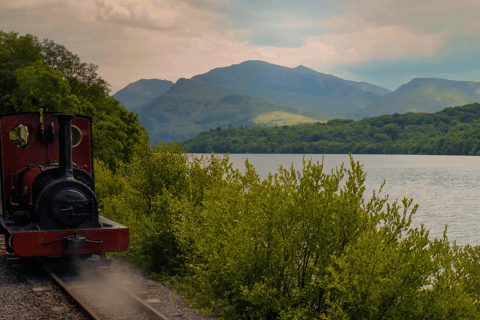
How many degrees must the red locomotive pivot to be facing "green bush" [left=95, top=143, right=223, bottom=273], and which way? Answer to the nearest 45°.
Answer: approximately 135° to its left

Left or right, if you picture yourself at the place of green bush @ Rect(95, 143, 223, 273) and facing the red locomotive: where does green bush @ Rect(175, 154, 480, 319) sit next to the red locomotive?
left

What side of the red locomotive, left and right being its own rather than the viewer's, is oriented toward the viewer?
front

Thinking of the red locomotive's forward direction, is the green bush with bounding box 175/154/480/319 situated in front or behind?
in front
